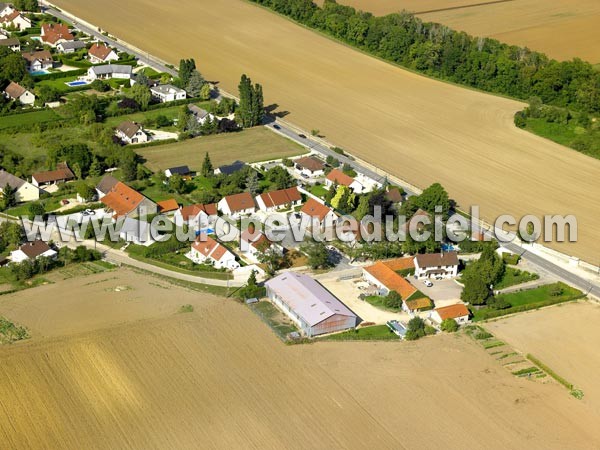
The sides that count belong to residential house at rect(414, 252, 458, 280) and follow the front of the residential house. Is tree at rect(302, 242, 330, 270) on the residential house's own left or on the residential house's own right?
on the residential house's own right

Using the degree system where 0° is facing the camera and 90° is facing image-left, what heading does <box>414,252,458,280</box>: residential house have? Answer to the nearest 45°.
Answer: approximately 0°

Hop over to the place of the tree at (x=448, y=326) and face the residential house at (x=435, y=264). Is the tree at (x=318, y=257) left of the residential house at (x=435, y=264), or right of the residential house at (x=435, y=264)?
left

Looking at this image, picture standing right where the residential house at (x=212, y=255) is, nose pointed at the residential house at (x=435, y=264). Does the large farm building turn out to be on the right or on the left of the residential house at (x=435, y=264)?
right

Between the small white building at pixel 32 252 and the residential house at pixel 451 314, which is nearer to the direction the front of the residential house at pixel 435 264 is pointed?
the residential house

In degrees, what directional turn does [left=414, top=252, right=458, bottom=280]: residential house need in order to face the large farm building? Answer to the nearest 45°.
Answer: approximately 45° to its right

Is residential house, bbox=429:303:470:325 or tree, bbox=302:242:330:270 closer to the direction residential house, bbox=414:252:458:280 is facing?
the residential house

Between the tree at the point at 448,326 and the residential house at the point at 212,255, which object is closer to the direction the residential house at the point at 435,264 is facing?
the tree

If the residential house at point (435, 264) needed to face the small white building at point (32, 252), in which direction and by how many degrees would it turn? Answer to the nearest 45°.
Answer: approximately 90° to its right
